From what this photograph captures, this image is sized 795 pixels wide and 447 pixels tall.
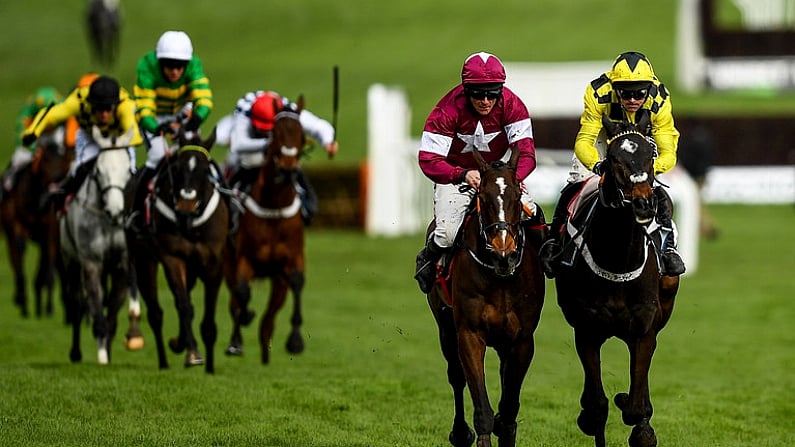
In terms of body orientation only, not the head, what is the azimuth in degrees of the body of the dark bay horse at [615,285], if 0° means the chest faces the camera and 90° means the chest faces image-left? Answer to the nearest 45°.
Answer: approximately 0°

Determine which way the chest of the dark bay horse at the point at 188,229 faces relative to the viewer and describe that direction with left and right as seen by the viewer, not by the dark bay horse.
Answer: facing the viewer

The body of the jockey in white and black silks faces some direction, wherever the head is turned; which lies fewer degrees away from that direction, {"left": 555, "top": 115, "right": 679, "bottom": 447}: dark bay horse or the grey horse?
the dark bay horse

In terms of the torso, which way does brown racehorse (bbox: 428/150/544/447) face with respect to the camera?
toward the camera

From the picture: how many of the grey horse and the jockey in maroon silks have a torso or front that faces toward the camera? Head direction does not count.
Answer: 2

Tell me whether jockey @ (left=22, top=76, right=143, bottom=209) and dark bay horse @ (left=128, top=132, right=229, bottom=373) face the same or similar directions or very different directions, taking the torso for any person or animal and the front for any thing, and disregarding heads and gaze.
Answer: same or similar directions

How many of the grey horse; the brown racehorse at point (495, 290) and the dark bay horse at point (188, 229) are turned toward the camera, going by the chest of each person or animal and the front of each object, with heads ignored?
3

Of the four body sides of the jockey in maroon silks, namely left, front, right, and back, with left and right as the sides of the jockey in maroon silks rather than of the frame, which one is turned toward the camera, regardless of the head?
front

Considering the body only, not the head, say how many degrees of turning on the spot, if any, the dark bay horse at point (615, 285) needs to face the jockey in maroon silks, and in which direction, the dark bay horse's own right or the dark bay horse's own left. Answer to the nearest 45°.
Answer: approximately 90° to the dark bay horse's own right

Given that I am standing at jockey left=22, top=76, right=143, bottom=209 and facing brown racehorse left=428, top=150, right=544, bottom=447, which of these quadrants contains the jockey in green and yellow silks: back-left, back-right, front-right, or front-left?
front-left
